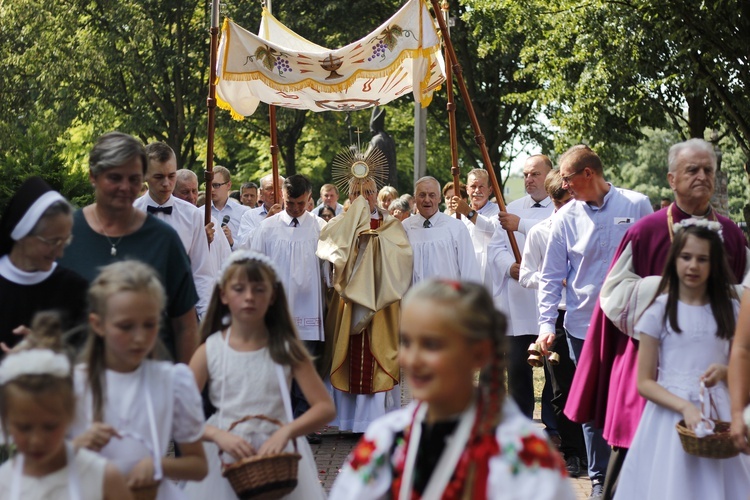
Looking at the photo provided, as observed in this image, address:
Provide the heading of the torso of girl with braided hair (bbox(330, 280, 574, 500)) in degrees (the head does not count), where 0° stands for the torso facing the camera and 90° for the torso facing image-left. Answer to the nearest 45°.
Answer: approximately 45°

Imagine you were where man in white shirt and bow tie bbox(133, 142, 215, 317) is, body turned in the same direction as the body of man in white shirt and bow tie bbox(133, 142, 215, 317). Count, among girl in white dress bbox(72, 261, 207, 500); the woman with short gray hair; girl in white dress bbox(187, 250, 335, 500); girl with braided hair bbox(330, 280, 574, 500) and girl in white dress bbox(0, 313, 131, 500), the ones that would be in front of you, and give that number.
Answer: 5

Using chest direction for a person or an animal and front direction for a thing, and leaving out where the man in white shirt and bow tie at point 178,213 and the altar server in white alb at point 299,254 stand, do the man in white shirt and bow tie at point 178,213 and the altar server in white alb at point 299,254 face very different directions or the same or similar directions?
same or similar directions

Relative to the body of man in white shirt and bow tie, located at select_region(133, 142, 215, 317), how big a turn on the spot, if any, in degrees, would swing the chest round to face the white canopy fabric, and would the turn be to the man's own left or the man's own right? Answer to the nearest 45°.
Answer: approximately 135° to the man's own left

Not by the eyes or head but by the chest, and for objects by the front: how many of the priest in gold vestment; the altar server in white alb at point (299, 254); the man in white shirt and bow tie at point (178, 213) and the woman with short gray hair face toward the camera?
4

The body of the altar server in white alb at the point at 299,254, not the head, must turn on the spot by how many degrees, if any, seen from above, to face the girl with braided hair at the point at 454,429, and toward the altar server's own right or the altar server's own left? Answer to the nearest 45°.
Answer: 0° — they already face them

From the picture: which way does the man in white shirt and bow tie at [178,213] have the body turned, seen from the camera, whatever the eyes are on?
toward the camera

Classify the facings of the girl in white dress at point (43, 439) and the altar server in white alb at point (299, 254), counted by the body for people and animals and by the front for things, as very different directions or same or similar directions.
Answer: same or similar directions

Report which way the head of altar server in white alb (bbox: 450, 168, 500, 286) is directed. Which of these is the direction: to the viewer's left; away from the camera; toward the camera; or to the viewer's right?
toward the camera

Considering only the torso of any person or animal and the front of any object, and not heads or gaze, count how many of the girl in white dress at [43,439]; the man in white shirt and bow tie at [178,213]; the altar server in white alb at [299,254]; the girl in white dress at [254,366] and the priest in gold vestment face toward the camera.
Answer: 5

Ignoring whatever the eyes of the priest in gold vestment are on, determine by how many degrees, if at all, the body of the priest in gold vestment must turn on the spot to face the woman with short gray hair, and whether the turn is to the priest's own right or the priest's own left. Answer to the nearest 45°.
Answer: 0° — they already face them

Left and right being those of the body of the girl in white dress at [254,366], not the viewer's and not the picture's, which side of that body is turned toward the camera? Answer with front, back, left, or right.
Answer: front

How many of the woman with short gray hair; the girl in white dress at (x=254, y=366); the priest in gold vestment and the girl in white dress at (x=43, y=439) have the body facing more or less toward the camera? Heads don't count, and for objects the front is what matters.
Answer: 4

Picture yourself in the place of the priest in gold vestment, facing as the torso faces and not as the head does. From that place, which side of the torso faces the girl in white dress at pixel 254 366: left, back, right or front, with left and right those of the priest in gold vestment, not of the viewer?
front

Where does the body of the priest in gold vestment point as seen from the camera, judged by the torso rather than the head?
toward the camera
